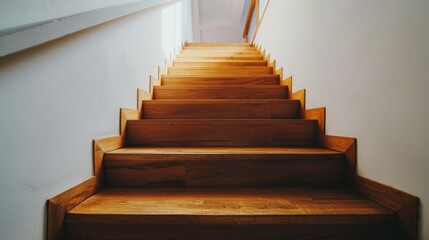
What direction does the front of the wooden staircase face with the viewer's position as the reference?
facing the viewer
